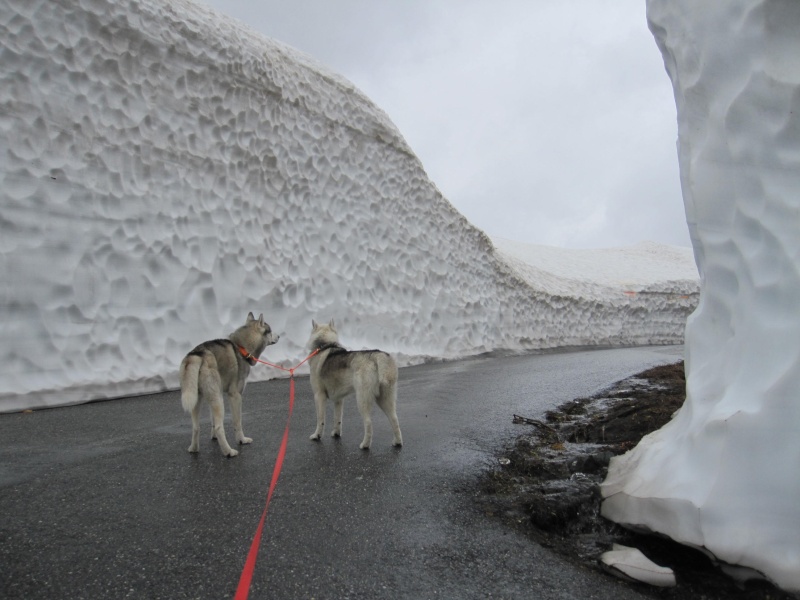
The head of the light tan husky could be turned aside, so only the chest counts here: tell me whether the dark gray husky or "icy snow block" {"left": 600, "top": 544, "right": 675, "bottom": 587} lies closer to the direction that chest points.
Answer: the dark gray husky

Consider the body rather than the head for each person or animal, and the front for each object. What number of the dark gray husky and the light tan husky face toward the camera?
0

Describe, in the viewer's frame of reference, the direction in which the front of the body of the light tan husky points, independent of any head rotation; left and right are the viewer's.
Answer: facing away from the viewer and to the left of the viewer

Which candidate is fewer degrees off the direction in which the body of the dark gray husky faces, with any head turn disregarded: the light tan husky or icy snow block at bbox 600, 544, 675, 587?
the light tan husky

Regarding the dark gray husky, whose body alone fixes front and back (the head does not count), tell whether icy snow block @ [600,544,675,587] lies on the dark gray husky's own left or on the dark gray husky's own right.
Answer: on the dark gray husky's own right

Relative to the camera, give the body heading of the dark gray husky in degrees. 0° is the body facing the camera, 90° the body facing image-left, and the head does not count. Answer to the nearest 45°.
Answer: approximately 225°

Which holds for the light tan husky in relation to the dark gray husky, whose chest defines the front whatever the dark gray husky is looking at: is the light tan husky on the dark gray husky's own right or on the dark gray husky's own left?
on the dark gray husky's own right

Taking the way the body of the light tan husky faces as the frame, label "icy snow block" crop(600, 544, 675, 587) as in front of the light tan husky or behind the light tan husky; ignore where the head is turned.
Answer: behind

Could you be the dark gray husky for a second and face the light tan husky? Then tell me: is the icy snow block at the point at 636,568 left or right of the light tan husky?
right
